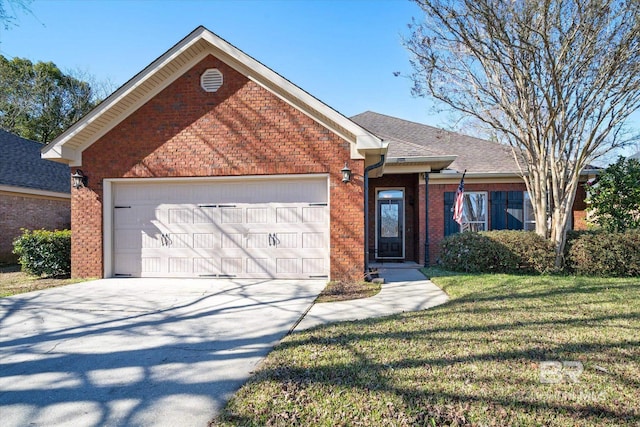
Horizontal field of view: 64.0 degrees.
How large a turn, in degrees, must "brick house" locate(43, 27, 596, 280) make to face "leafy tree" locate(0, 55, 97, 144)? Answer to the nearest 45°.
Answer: approximately 135° to its right

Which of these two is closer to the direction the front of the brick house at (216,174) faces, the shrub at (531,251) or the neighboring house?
the shrub

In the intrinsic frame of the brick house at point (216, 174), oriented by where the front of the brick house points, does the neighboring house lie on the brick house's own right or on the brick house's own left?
on the brick house's own right

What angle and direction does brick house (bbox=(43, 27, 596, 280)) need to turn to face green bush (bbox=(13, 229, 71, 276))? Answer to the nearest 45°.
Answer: approximately 90° to its right

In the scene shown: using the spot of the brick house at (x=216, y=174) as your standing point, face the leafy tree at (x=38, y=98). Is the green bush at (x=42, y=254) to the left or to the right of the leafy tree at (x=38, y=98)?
left

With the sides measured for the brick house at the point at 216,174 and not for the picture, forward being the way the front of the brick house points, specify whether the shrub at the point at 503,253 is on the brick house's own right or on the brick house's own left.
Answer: on the brick house's own left

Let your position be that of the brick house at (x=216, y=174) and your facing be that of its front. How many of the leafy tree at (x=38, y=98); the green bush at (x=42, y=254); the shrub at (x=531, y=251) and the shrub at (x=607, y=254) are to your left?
2

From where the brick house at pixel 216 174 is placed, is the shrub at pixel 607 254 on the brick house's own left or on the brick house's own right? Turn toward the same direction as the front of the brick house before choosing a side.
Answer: on the brick house's own left

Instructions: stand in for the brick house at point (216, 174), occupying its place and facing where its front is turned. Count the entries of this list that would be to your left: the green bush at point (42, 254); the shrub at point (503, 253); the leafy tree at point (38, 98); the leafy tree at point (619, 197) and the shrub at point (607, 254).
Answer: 3

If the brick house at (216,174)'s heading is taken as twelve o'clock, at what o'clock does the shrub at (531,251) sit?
The shrub is roughly at 9 o'clock from the brick house.

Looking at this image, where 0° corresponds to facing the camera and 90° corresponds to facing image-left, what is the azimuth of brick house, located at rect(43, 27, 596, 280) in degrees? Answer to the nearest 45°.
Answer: approximately 0°

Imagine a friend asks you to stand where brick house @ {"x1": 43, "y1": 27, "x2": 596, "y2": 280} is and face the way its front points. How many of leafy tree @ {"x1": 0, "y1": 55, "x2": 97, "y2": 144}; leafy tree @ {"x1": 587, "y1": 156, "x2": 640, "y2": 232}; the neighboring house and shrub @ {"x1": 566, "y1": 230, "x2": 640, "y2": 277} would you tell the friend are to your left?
2

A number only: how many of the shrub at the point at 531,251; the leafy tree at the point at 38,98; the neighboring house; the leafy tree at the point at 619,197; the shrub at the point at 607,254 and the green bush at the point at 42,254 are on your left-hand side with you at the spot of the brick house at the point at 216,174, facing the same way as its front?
3
